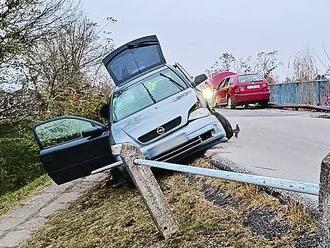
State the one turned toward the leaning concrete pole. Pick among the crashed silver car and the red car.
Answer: the crashed silver car

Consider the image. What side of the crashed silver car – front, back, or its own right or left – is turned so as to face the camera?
front

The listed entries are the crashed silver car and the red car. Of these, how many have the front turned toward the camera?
1

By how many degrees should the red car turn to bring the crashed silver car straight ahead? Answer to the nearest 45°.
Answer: approximately 135° to its left

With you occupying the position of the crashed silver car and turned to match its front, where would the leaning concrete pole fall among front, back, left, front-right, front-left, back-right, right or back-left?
front

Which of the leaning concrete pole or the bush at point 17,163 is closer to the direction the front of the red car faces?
the bush

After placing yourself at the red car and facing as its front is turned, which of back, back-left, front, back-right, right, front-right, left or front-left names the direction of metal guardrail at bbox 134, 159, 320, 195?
back-left

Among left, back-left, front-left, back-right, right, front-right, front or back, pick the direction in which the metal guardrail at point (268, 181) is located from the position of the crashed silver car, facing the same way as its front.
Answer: front

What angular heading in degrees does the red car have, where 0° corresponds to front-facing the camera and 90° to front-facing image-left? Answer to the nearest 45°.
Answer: approximately 135°

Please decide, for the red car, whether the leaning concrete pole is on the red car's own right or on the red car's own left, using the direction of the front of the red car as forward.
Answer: on the red car's own left

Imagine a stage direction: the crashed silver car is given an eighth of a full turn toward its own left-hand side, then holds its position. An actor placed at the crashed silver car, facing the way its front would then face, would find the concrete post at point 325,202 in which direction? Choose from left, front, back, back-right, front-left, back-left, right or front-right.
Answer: front-right
